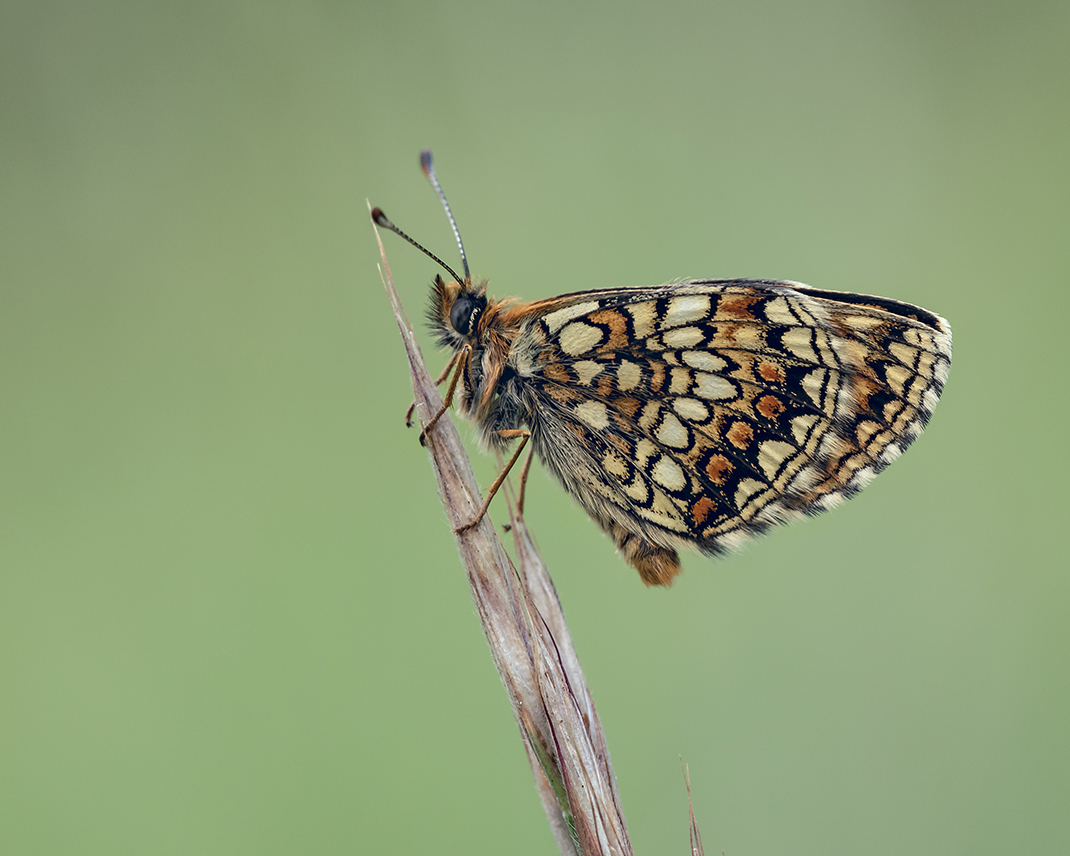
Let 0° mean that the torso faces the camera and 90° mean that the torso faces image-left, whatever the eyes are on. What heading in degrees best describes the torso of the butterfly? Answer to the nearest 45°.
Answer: approximately 90°
